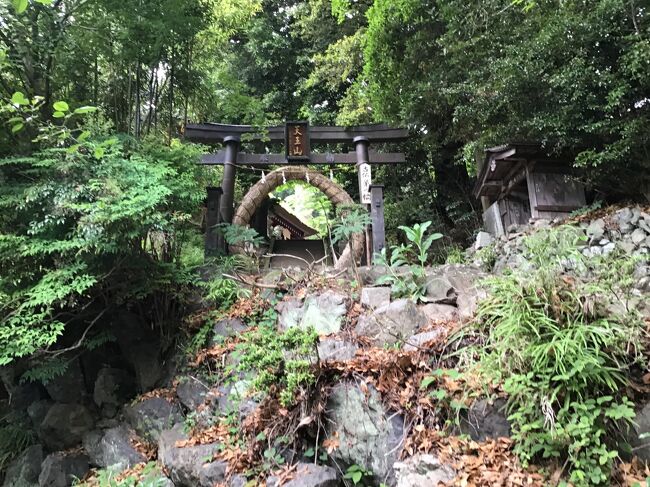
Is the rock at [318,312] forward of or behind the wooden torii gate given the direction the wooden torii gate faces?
forward

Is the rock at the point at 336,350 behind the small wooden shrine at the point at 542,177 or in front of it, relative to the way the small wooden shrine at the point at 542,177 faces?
in front

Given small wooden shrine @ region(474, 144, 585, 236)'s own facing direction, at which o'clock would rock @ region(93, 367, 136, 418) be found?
The rock is roughly at 12 o'clock from the small wooden shrine.

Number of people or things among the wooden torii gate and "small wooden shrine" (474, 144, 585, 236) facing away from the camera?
0

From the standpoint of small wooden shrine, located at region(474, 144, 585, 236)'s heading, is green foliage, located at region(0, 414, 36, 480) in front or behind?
in front

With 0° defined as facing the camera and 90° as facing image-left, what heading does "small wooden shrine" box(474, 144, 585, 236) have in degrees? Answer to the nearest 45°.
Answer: approximately 45°

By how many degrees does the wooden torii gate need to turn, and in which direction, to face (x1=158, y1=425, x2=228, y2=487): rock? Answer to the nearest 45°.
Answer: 0° — it already faces it

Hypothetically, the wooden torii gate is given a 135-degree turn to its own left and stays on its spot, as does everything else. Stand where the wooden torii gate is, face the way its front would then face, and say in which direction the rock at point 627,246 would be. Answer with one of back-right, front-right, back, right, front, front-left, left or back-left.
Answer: right

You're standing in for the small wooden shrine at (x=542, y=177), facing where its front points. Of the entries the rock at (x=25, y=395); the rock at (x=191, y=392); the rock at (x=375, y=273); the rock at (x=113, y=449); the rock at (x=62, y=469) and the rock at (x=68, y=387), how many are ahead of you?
6

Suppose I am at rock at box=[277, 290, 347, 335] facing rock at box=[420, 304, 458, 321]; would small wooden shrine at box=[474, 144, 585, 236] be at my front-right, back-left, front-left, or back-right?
front-left

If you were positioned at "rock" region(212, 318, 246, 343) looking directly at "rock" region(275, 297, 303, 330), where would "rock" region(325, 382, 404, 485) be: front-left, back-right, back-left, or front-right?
front-right

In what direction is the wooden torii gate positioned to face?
toward the camera

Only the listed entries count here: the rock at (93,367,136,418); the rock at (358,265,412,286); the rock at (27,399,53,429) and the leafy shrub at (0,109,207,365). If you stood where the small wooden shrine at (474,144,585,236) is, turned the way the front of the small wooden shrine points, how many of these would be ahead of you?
4

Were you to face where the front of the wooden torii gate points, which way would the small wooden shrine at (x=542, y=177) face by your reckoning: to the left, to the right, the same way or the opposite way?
to the right

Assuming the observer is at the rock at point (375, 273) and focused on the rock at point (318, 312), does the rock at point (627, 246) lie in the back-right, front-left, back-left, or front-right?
back-left
